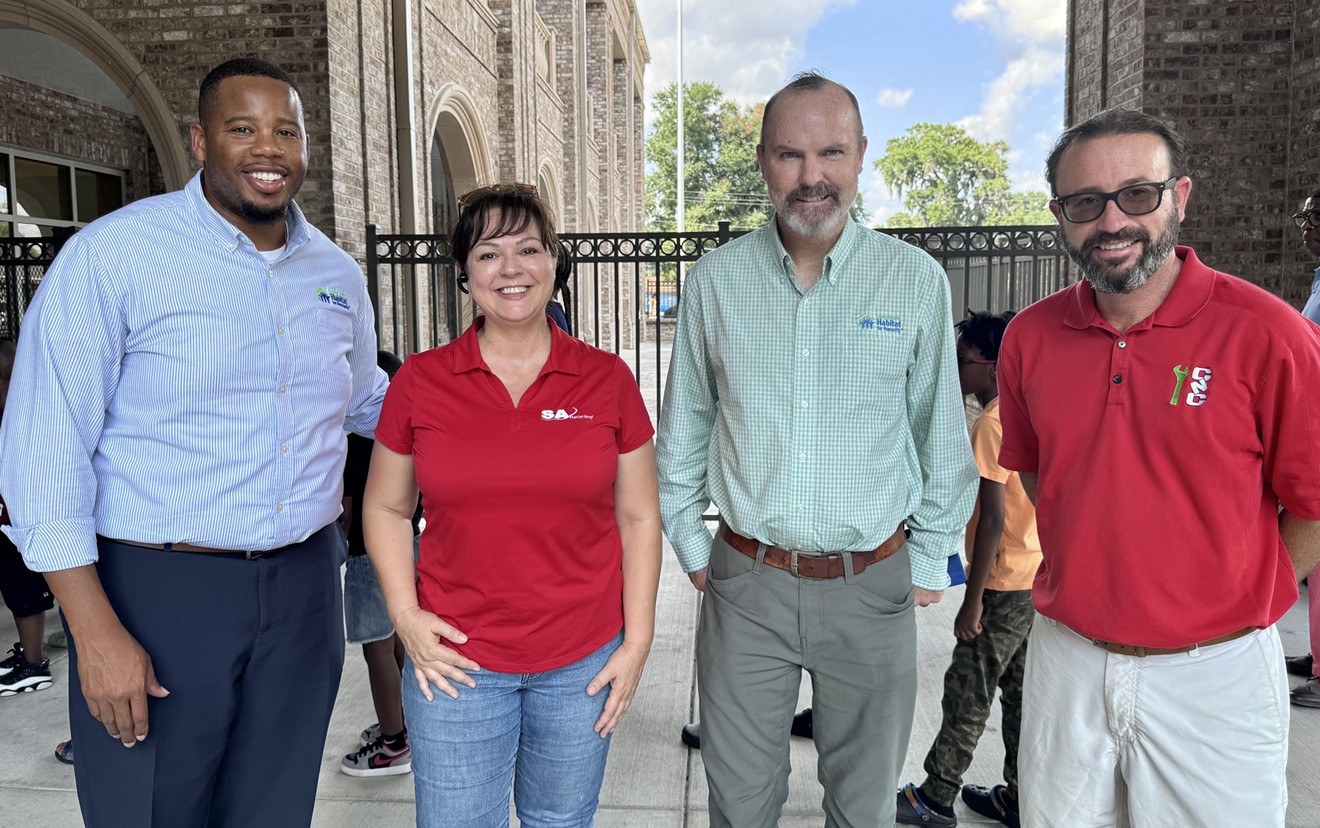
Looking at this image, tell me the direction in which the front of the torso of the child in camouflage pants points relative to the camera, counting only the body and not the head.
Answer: to the viewer's left

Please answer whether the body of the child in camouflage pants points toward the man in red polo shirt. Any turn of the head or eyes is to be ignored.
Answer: no

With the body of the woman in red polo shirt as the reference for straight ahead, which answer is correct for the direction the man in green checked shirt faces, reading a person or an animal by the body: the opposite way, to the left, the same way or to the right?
the same way

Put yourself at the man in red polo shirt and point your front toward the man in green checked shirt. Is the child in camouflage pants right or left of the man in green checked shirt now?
right

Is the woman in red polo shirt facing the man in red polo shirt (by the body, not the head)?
no

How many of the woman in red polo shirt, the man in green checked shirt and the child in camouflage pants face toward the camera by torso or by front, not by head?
2

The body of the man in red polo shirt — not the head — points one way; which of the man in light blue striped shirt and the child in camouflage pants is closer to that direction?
the man in light blue striped shirt

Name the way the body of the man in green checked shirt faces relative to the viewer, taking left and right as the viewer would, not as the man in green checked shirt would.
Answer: facing the viewer

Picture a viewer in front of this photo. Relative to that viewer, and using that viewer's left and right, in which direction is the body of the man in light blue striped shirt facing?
facing the viewer and to the right of the viewer

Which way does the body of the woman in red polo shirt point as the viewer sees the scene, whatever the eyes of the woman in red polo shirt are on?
toward the camera

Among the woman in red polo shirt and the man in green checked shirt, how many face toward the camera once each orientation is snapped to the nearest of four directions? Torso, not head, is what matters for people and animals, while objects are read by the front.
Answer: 2

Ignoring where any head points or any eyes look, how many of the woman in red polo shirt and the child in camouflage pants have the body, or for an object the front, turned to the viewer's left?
1

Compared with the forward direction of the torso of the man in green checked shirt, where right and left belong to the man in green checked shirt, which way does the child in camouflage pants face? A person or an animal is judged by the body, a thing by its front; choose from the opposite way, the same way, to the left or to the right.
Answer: to the right

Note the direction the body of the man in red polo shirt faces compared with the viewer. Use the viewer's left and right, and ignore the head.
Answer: facing the viewer and to the left of the viewer
